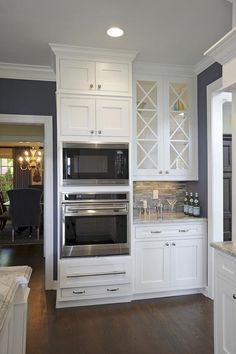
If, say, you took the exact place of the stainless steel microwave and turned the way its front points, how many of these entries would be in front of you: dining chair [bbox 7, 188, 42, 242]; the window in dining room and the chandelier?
0

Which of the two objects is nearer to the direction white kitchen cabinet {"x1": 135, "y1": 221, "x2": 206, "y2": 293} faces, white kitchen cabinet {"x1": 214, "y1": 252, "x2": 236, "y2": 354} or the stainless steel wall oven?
the white kitchen cabinet

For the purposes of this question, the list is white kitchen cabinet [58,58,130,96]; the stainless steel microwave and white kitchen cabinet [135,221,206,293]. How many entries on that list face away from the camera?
0

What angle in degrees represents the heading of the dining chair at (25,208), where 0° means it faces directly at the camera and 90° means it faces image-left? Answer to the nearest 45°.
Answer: approximately 180°

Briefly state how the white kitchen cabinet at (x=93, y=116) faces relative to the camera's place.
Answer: facing the viewer

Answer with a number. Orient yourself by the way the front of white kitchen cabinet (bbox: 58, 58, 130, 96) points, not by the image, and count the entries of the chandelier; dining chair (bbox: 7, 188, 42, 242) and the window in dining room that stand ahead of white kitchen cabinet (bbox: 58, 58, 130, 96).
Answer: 0

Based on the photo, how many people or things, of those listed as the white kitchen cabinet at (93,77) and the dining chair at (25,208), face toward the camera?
1

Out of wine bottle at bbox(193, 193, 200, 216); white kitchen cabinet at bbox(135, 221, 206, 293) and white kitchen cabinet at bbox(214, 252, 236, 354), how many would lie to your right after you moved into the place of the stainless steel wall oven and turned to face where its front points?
0

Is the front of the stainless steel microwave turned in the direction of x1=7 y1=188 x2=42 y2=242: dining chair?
no

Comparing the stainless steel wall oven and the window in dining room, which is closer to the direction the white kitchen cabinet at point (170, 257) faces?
the stainless steel wall oven

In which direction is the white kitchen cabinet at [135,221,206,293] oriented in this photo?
toward the camera

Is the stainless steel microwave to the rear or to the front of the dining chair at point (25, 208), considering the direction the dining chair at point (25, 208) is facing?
to the rear

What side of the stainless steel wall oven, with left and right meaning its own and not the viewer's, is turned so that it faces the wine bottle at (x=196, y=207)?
left

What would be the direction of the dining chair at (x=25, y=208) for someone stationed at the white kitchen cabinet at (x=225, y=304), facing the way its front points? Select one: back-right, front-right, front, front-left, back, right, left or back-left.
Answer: right

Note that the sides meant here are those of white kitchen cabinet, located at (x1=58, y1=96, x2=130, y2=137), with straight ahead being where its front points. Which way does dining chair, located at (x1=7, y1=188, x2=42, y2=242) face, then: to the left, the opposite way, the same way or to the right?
the opposite way

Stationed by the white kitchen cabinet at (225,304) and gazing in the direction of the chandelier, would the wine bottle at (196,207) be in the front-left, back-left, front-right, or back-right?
front-right

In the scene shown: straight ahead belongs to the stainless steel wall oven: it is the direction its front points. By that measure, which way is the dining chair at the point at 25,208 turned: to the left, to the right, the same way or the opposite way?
the opposite way

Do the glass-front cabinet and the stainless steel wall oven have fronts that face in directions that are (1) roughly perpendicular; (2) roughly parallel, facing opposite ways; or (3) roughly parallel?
roughly parallel

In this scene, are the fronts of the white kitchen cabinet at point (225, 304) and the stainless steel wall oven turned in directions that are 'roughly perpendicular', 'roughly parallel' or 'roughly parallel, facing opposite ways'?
roughly perpendicular

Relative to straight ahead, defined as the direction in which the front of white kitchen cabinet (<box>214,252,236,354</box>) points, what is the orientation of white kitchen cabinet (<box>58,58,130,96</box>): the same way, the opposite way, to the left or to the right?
to the left

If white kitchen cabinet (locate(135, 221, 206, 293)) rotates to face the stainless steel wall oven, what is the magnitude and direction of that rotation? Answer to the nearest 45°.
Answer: approximately 45° to its right

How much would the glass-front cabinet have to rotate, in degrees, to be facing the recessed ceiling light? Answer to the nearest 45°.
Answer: approximately 45° to its right
